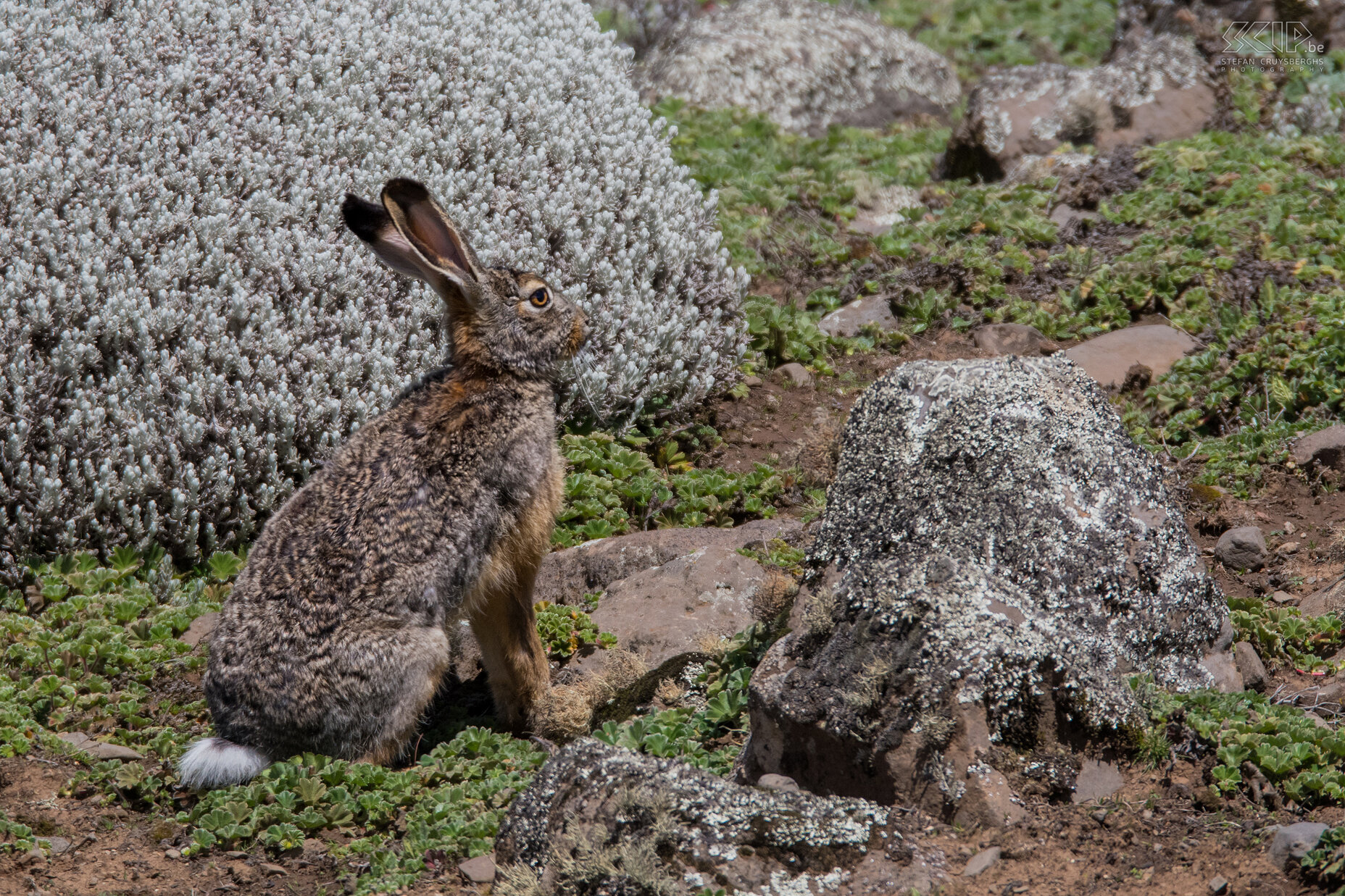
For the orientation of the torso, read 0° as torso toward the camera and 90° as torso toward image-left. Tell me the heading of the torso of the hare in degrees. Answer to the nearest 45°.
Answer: approximately 270°

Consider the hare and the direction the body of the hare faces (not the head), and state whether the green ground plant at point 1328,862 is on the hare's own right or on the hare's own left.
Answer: on the hare's own right

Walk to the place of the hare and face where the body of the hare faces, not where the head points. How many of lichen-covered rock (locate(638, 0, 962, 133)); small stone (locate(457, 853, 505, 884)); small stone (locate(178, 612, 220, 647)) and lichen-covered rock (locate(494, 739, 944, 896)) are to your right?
2

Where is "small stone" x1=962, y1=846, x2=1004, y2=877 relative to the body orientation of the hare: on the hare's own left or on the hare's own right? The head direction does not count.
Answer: on the hare's own right

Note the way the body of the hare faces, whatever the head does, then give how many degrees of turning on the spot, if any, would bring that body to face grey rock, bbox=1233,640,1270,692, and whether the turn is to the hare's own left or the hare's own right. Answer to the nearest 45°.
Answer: approximately 45° to the hare's own right

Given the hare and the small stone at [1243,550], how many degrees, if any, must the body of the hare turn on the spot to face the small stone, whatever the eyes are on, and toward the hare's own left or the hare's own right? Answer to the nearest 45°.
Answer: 0° — it already faces it

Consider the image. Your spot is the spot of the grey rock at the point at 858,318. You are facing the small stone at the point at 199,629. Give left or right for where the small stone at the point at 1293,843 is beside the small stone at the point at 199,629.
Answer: left

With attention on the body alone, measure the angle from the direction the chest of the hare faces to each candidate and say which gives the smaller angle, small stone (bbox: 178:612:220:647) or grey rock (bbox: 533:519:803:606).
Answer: the grey rock
